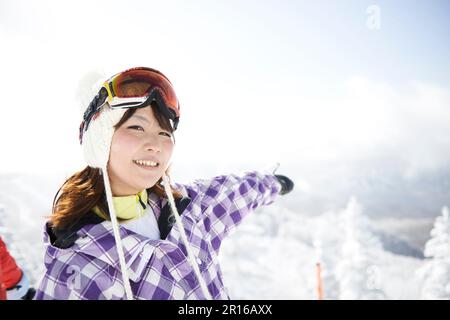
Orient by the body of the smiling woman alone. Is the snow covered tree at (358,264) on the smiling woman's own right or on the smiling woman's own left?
on the smiling woman's own left

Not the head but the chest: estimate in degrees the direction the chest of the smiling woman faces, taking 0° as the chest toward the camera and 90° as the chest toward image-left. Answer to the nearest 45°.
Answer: approximately 315°

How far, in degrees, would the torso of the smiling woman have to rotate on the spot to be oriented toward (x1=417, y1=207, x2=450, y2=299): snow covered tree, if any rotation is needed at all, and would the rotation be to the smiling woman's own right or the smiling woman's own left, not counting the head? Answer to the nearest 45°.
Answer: approximately 90° to the smiling woman's own left
